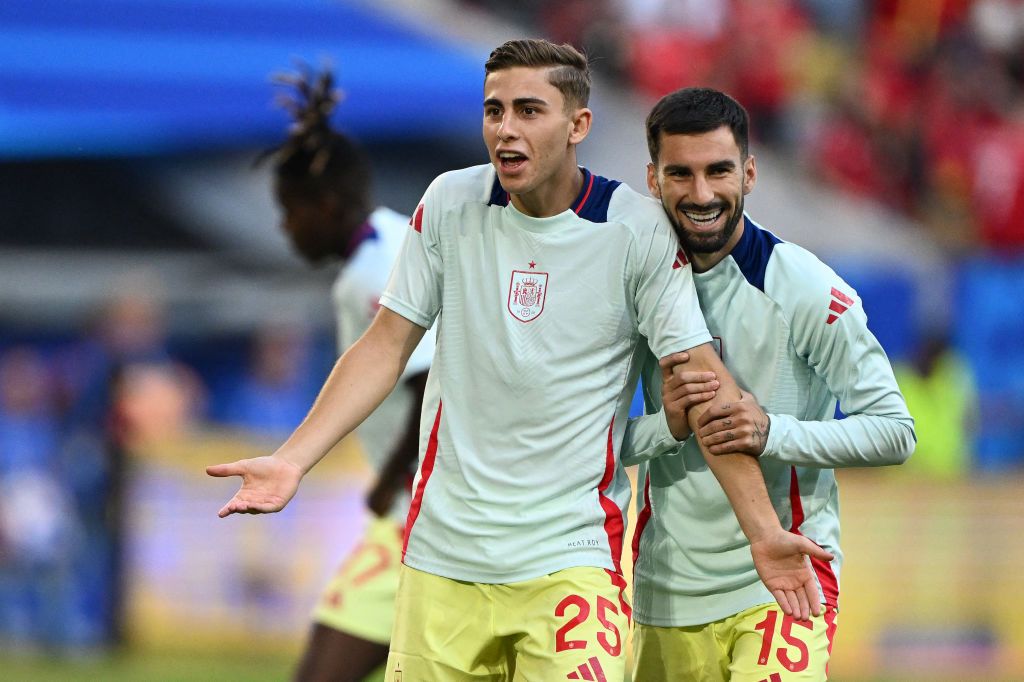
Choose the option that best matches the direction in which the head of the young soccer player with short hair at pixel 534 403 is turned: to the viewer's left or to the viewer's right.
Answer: to the viewer's left

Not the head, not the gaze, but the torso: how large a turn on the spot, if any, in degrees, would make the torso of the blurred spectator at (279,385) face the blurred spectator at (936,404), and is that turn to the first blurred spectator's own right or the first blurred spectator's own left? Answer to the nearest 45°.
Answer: approximately 90° to the first blurred spectator's own left

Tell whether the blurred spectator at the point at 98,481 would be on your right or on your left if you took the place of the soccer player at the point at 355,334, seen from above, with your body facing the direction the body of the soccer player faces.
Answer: on your right

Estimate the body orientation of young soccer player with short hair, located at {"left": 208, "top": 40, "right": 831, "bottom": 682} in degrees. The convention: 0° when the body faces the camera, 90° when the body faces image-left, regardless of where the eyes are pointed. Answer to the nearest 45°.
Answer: approximately 0°

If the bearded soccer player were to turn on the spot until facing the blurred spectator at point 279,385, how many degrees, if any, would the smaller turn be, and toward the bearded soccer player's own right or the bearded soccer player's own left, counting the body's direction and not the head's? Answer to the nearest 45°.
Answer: approximately 90° to the bearded soccer player's own right

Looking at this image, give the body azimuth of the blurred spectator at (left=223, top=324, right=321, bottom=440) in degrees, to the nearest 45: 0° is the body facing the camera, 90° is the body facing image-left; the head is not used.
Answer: approximately 0°

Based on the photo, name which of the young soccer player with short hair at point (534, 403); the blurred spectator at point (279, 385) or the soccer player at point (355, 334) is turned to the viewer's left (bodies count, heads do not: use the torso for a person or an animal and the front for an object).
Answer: the soccer player

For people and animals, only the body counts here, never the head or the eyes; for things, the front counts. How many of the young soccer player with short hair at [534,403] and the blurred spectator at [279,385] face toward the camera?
2

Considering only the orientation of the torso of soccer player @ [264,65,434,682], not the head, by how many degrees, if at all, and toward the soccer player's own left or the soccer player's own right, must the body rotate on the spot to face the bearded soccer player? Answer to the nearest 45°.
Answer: approximately 135° to the soccer player's own left

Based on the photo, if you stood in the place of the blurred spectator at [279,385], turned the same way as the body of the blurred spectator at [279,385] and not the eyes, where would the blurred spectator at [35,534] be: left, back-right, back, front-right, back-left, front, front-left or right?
front-right

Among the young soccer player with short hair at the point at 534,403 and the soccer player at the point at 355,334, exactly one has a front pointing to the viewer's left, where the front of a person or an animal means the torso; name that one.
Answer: the soccer player

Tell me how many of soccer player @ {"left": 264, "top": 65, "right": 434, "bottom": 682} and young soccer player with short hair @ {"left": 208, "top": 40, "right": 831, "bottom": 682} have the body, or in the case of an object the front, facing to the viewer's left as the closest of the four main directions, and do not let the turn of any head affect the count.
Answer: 1

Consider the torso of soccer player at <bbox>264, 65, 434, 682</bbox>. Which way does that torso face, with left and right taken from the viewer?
facing to the left of the viewer
